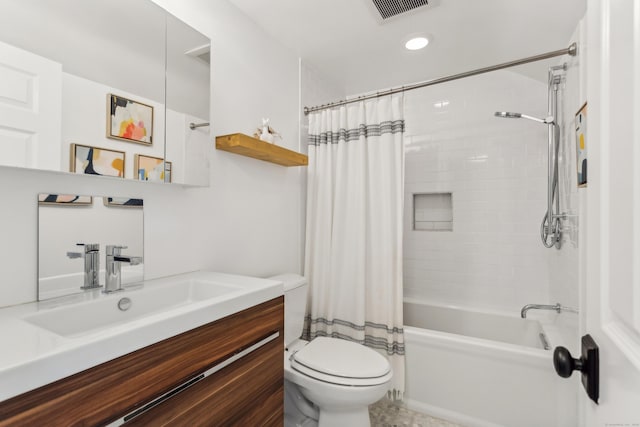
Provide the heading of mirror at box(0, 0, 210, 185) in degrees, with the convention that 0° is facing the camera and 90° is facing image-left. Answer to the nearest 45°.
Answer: approximately 315°

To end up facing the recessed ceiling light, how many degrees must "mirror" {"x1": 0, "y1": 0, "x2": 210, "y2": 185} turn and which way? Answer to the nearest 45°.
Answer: approximately 45° to its left

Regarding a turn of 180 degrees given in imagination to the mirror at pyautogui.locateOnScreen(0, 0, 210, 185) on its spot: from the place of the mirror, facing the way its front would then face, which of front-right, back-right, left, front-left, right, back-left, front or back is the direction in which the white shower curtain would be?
back-right

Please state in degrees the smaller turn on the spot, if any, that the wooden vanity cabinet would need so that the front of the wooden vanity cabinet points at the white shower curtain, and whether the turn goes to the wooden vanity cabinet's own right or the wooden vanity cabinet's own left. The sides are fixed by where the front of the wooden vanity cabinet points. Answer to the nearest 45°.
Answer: approximately 90° to the wooden vanity cabinet's own left

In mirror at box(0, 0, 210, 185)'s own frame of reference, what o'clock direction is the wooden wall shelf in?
The wooden wall shelf is roughly at 10 o'clock from the mirror.
